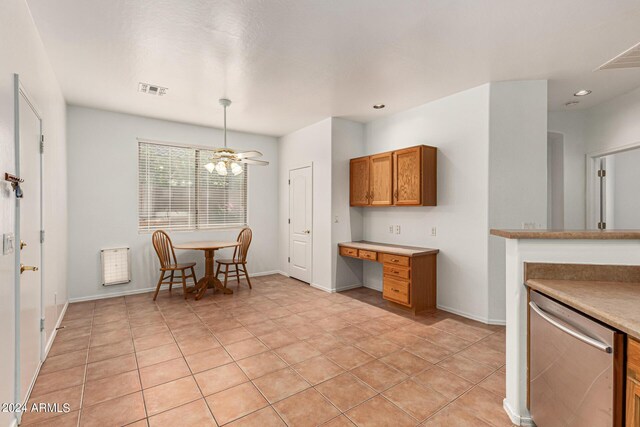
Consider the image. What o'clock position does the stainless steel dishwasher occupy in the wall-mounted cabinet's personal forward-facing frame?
The stainless steel dishwasher is roughly at 10 o'clock from the wall-mounted cabinet.

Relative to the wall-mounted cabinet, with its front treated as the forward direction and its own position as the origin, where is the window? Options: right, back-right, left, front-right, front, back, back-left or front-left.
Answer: front-right

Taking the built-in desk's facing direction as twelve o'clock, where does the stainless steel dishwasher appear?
The stainless steel dishwasher is roughly at 10 o'clock from the built-in desk.

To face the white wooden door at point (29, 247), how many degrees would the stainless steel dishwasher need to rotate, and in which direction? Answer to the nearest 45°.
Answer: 0° — it already faces it

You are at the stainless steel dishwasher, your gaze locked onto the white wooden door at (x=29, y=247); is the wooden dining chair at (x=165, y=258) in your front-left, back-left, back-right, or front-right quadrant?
front-right

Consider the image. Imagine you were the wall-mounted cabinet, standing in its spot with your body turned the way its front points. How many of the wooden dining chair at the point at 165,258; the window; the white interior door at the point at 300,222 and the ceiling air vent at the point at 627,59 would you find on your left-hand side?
1

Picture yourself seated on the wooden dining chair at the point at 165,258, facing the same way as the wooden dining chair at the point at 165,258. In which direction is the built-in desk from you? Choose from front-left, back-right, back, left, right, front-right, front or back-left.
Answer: front

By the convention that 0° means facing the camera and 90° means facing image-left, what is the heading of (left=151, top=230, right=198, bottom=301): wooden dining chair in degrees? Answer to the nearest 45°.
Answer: approximately 315°

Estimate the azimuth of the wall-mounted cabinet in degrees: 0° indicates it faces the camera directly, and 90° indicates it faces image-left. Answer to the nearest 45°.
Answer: approximately 45°

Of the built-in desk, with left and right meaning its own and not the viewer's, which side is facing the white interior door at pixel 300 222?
right

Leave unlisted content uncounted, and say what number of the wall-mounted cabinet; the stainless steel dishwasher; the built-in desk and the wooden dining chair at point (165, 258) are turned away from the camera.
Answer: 0

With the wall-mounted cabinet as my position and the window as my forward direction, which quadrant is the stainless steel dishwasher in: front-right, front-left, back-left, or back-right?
back-left

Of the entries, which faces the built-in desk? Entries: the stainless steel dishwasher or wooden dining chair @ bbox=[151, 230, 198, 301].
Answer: the wooden dining chair

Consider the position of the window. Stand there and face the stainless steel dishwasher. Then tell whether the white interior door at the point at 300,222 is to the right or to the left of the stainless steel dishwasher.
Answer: left

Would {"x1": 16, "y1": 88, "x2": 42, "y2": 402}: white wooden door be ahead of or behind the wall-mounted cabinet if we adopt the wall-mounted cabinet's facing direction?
ahead
